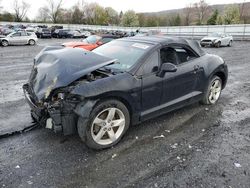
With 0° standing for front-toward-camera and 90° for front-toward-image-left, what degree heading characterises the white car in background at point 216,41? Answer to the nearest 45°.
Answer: approximately 45°

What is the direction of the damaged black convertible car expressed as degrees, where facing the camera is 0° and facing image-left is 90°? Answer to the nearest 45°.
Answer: approximately 45°

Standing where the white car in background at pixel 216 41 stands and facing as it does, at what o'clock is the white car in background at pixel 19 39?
the white car in background at pixel 19 39 is roughly at 1 o'clock from the white car in background at pixel 216 41.

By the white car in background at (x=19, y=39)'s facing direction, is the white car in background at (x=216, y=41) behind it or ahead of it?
behind

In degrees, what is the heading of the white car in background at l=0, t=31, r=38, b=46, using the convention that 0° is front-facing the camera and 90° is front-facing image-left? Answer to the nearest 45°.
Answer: approximately 90°

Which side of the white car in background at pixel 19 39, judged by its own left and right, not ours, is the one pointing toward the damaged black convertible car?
left
